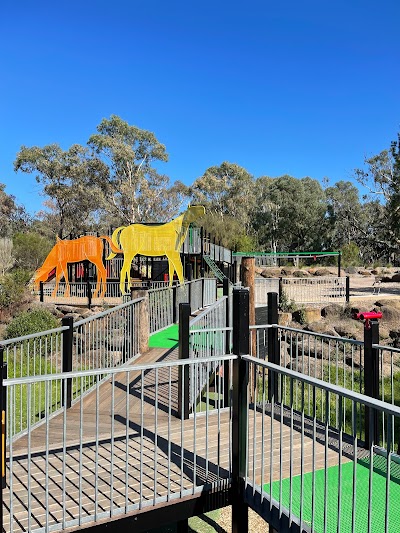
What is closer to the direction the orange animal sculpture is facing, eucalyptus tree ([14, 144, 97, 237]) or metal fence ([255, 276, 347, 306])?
the eucalyptus tree

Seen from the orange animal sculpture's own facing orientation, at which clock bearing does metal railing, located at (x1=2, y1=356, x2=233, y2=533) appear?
The metal railing is roughly at 9 o'clock from the orange animal sculpture.

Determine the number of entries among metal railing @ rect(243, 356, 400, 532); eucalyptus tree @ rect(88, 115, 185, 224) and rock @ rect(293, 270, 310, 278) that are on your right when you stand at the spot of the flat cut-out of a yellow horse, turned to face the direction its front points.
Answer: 1

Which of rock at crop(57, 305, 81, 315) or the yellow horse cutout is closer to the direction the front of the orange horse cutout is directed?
the rock

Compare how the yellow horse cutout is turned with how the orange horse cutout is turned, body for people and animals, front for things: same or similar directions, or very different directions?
very different directions

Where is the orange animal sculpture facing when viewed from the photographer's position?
facing to the left of the viewer

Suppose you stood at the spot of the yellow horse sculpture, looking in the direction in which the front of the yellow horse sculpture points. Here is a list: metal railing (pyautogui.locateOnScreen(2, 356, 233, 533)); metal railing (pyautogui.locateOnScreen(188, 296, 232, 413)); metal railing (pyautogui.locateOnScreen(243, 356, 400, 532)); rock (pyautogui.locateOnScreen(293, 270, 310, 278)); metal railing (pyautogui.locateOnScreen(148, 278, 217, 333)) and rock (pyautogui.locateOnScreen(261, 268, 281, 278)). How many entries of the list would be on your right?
4

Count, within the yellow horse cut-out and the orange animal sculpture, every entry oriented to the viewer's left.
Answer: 1

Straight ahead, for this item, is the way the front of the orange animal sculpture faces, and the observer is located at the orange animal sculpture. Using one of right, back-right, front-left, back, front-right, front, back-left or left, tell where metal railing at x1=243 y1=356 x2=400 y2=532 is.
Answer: left

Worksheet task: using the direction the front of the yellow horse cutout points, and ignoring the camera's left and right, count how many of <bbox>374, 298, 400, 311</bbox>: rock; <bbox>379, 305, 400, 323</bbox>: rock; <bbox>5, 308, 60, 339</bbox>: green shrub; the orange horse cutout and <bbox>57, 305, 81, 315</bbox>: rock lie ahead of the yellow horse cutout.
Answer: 2

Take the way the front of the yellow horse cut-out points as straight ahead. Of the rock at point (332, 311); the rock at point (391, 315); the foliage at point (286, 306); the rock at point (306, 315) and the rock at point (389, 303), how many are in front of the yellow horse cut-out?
5

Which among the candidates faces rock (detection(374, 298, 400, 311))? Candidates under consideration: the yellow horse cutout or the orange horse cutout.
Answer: the yellow horse cutout

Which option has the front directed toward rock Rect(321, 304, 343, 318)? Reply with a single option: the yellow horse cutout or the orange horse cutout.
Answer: the yellow horse cutout

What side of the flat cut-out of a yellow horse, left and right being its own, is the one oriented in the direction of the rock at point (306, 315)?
front

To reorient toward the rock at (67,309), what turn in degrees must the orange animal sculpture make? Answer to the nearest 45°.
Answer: approximately 90° to its left

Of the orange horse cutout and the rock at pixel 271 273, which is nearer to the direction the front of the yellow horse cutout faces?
the rock

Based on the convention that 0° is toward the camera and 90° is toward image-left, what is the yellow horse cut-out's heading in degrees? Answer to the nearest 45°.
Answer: approximately 270°
